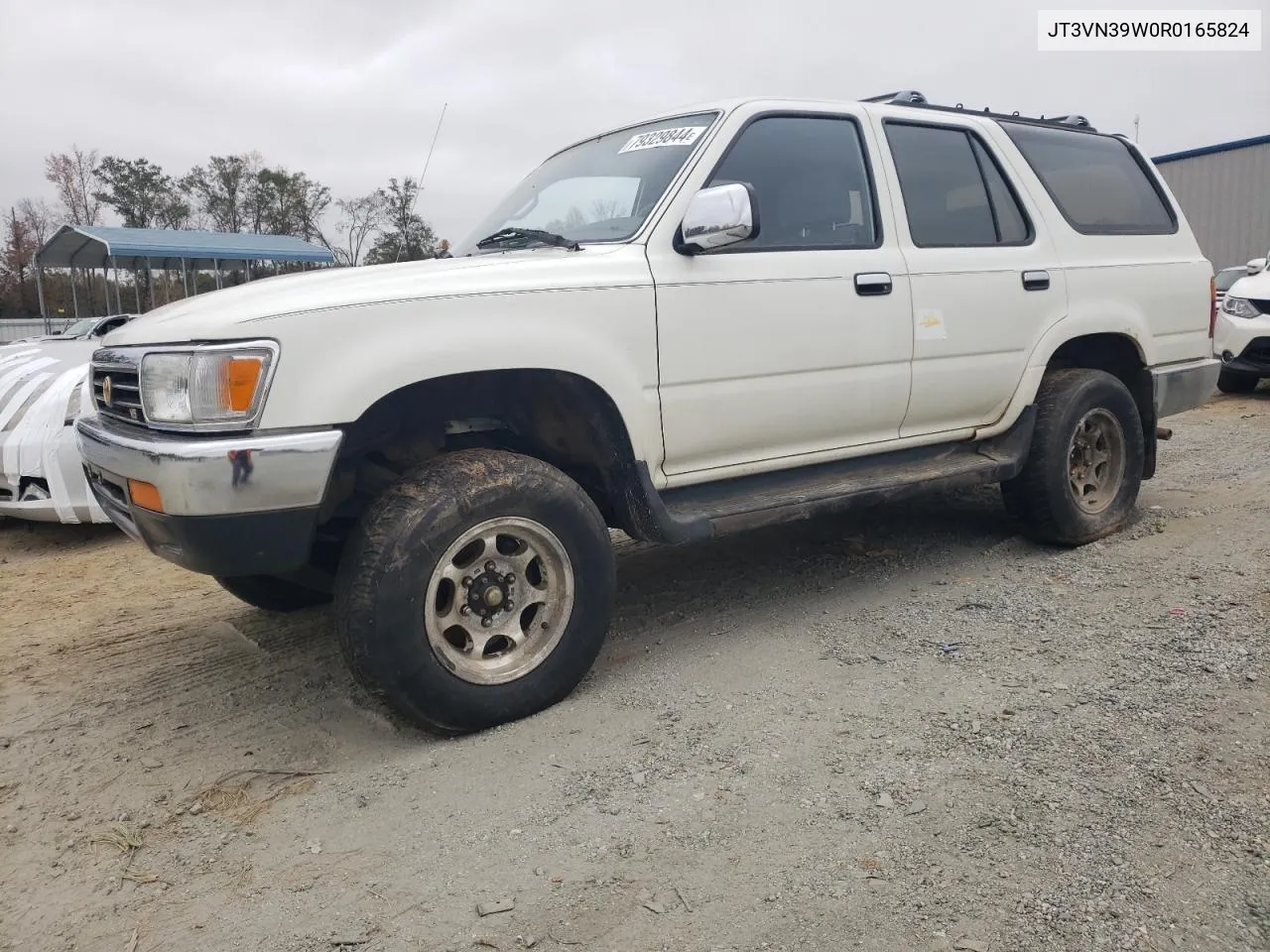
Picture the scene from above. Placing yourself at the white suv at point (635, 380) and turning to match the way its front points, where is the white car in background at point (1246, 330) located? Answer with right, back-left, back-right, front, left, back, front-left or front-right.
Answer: back

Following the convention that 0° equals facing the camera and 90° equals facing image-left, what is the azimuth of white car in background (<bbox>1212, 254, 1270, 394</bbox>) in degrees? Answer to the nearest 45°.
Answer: approximately 45°

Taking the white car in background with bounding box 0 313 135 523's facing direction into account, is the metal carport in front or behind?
behind

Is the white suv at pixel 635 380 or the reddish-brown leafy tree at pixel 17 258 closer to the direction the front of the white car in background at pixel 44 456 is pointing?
the white suv

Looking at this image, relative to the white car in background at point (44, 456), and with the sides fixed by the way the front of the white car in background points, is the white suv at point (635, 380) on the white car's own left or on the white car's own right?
on the white car's own left

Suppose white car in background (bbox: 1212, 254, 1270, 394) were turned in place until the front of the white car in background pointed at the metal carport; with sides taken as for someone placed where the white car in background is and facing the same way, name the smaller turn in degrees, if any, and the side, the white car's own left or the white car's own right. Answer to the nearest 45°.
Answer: approximately 45° to the white car's own right

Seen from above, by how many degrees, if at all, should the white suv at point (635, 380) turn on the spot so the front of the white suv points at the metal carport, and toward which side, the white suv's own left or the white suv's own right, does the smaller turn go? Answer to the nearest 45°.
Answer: approximately 90° to the white suv's own right

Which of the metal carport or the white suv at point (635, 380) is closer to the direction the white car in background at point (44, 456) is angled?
the white suv

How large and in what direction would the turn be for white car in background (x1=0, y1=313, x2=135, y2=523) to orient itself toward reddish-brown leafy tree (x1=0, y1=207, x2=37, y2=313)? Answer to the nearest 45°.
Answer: approximately 135° to its right

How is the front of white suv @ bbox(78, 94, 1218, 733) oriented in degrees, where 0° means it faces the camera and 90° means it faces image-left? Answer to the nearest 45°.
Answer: approximately 45°
